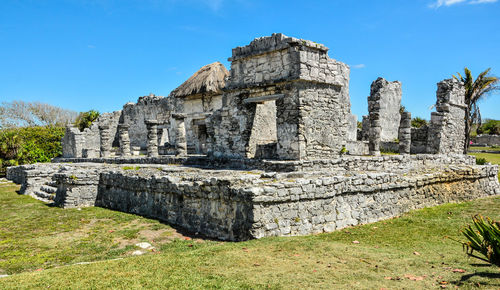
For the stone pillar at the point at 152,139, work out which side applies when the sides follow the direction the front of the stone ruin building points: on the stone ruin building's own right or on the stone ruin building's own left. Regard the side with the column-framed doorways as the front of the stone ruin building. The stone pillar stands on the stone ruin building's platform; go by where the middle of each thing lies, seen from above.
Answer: on the stone ruin building's own right

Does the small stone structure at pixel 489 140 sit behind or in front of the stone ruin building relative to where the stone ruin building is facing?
behind

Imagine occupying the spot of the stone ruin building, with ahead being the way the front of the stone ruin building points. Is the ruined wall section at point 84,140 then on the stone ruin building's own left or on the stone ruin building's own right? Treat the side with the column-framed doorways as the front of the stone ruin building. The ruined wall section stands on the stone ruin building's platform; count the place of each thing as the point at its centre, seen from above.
on the stone ruin building's own right

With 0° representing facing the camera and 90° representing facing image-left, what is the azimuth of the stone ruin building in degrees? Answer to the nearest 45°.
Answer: approximately 45°
